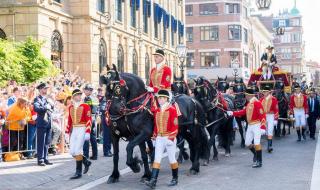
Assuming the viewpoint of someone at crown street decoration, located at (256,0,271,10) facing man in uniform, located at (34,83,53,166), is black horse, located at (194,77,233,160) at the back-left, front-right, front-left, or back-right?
front-left

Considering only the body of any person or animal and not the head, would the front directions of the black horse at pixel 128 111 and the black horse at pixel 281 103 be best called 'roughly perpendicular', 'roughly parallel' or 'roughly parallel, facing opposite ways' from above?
roughly parallel

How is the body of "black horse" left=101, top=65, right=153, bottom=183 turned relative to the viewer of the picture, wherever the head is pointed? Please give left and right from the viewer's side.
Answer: facing the viewer and to the left of the viewer

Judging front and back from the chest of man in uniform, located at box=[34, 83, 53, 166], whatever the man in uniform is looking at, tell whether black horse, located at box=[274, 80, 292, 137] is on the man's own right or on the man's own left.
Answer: on the man's own left

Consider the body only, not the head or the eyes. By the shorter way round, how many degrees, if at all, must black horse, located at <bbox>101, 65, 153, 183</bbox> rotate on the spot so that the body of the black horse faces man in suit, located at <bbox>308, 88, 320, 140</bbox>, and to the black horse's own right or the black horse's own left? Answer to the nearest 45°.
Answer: approximately 180°

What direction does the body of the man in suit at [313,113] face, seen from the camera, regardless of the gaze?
toward the camera

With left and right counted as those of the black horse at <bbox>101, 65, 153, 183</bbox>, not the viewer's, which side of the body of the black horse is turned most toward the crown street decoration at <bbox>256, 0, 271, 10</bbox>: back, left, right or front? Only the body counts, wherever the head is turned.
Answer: back

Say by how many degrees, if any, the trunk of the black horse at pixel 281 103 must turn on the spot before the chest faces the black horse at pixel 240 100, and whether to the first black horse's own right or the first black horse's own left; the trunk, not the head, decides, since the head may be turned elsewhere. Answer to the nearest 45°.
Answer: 0° — it already faces it

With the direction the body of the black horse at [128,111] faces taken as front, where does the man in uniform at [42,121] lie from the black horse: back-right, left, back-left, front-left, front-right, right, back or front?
right

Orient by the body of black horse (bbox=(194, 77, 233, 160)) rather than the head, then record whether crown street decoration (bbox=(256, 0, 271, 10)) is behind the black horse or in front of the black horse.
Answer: behind

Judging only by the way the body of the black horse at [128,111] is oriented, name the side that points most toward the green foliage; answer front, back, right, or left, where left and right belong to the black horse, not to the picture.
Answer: right

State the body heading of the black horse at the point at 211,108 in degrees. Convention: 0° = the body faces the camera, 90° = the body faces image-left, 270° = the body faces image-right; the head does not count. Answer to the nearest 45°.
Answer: approximately 45°

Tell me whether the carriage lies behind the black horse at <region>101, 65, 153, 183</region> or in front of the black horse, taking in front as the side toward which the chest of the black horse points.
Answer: behind

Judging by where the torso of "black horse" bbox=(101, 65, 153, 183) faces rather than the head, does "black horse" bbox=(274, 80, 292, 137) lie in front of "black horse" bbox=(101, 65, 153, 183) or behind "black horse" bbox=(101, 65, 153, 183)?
behind
